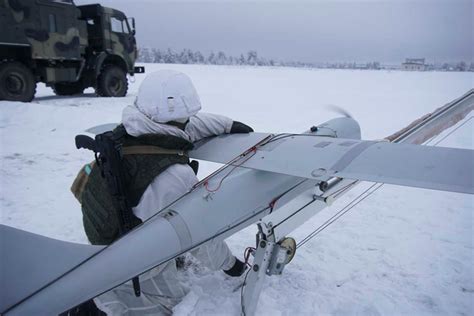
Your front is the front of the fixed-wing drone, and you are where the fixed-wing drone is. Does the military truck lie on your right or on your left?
on your left
